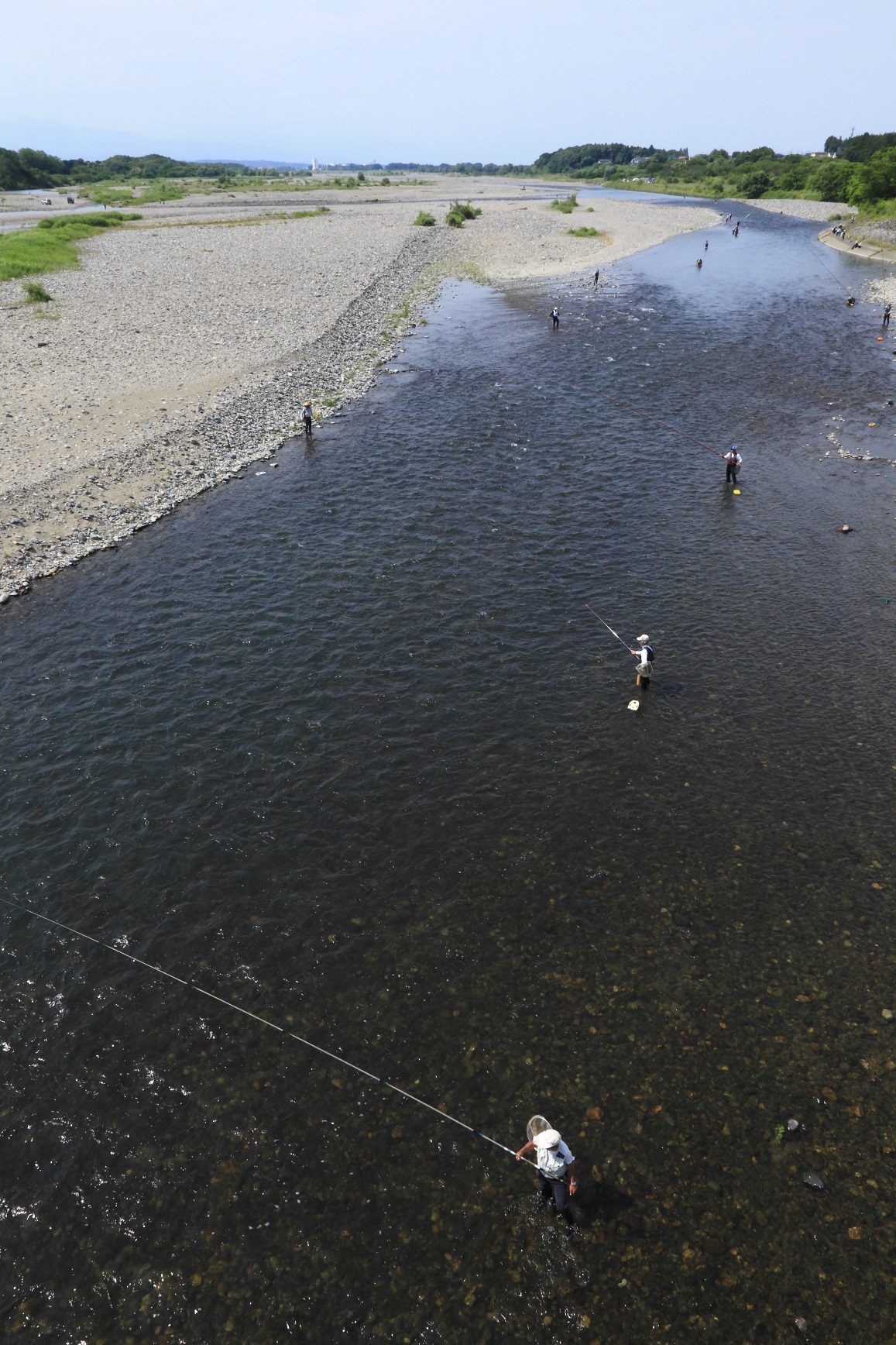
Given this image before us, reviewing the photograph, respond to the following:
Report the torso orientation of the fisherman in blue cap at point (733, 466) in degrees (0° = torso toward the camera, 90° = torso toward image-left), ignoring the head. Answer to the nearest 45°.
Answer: approximately 45°

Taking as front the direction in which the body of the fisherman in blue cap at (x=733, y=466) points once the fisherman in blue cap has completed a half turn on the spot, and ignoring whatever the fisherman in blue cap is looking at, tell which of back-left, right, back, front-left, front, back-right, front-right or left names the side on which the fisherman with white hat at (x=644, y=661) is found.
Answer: back-right
